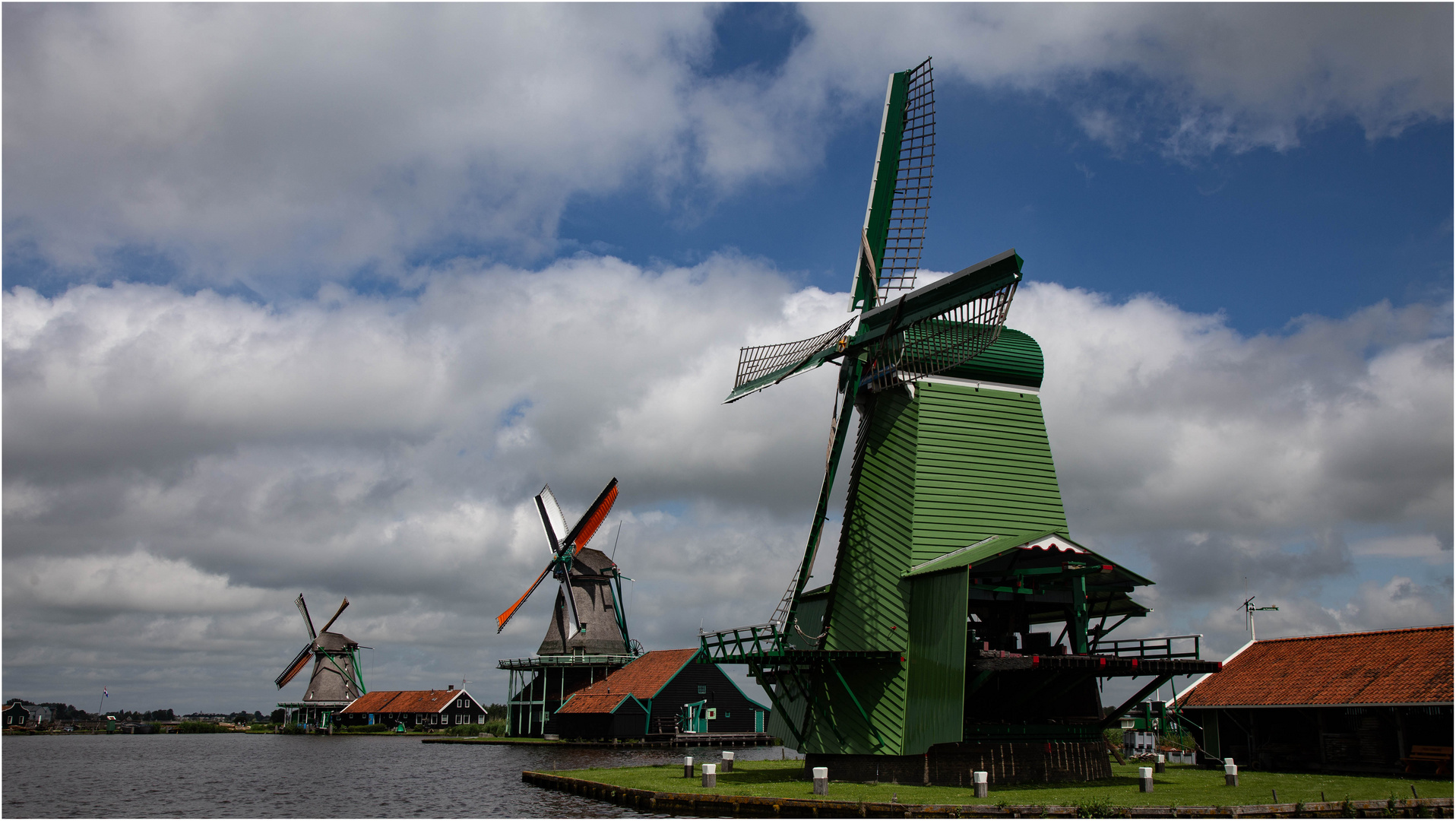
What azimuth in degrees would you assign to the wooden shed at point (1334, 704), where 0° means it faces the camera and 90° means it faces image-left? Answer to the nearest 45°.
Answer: approximately 0°

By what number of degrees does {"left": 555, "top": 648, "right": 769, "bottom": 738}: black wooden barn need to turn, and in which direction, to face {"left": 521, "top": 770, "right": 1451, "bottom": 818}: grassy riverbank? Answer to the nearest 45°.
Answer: approximately 45° to its right

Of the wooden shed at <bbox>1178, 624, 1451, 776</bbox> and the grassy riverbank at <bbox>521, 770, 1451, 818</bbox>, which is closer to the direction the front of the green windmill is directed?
the grassy riverbank

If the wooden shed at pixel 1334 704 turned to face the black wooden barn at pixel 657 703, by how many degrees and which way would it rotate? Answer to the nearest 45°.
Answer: approximately 135° to its right

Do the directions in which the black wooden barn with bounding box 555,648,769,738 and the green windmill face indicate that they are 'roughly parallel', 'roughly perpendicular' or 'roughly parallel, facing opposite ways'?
roughly perpendicular

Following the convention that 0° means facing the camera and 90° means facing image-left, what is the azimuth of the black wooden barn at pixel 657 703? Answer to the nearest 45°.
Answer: approximately 315°

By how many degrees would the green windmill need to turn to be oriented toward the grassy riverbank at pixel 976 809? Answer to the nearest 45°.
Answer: approximately 45° to its left

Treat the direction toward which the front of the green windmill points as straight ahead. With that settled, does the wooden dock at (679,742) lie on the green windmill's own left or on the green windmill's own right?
on the green windmill's own right

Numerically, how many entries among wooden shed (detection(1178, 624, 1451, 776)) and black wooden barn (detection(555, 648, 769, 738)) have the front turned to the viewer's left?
0
